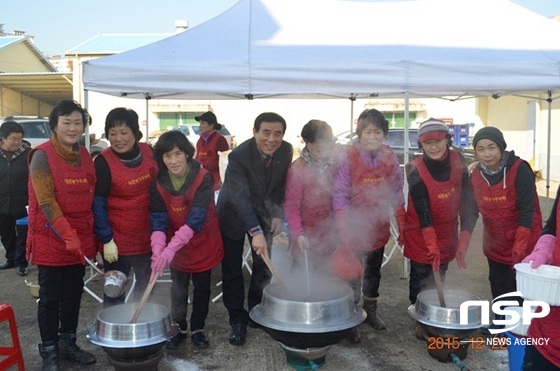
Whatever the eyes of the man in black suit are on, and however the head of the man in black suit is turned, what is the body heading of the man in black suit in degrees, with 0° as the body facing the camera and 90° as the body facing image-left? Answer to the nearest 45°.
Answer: approximately 315°

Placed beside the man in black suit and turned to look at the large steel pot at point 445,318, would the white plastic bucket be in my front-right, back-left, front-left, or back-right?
front-right

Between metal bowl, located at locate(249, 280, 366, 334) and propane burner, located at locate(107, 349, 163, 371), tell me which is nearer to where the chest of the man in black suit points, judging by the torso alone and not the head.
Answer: the metal bowl

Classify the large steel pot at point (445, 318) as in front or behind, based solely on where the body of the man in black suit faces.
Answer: in front

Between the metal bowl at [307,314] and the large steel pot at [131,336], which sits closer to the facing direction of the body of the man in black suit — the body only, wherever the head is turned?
the metal bowl
